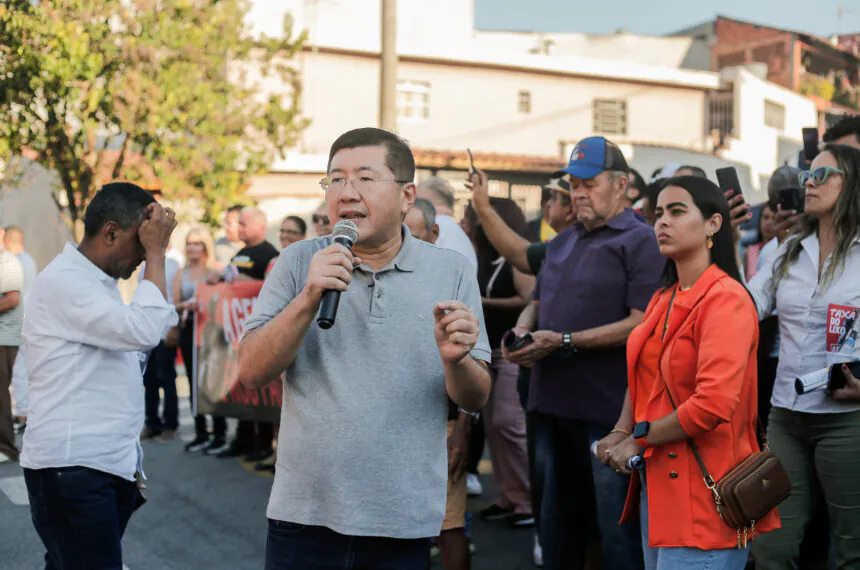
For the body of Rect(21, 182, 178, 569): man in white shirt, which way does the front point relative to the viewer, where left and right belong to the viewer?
facing to the right of the viewer

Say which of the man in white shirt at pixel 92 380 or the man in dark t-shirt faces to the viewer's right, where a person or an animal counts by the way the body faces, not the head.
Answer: the man in white shirt

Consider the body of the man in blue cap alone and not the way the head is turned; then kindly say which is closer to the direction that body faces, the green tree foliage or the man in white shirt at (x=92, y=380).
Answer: the man in white shirt

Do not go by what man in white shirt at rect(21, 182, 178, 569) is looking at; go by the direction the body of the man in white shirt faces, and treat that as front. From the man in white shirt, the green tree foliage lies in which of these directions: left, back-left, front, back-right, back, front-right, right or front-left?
left

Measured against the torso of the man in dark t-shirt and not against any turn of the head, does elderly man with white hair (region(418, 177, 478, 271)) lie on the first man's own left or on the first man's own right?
on the first man's own left

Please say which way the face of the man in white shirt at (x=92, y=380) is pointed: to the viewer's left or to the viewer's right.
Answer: to the viewer's right

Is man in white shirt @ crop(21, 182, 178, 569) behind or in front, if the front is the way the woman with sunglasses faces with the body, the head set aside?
in front

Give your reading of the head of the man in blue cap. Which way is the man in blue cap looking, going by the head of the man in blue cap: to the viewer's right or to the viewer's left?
to the viewer's left

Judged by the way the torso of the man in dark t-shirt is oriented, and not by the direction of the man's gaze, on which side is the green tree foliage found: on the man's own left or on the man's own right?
on the man's own right

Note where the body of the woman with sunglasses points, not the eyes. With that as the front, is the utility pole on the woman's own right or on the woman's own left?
on the woman's own right

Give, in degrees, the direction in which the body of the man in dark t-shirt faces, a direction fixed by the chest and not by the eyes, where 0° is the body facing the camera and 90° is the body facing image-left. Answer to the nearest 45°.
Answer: approximately 45°
